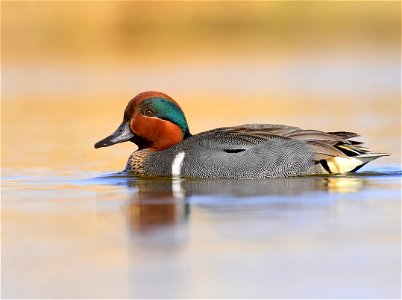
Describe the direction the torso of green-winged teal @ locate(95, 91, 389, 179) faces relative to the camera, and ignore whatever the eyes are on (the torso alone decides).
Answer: to the viewer's left
